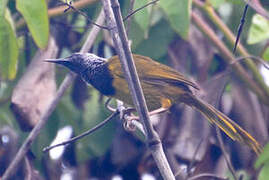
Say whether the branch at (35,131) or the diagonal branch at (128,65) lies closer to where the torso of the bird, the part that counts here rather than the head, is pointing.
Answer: the branch

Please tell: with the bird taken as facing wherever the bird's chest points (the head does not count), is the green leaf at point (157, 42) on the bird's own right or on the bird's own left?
on the bird's own right

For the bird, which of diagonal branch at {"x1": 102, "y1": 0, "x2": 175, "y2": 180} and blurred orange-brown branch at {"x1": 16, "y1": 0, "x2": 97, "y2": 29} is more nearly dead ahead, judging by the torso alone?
the blurred orange-brown branch

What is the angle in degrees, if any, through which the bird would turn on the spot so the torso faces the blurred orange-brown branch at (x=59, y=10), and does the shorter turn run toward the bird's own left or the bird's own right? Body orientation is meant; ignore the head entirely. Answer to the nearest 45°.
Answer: approximately 45° to the bird's own right

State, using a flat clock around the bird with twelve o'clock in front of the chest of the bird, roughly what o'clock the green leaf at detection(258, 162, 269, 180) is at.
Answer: The green leaf is roughly at 7 o'clock from the bird.

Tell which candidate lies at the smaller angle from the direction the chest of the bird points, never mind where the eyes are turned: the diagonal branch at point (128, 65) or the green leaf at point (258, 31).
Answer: the diagonal branch

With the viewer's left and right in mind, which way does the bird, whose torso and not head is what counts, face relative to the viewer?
facing to the left of the viewer

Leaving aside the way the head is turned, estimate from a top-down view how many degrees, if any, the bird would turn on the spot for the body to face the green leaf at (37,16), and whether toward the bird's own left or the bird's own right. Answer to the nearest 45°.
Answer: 0° — it already faces it

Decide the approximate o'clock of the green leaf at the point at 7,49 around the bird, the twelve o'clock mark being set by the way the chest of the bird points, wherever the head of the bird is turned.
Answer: The green leaf is roughly at 12 o'clock from the bird.

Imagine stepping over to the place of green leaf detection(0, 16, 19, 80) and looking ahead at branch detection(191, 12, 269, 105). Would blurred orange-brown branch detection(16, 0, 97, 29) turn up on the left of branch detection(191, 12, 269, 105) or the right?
left
